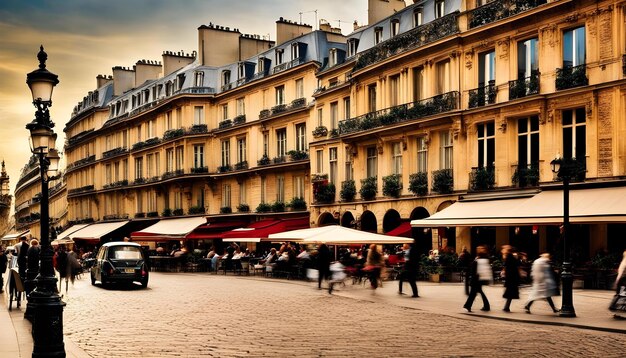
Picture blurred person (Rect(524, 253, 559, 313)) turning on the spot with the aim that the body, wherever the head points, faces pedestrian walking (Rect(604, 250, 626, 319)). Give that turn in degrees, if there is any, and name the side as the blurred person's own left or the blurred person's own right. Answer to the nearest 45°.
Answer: approximately 45° to the blurred person's own right

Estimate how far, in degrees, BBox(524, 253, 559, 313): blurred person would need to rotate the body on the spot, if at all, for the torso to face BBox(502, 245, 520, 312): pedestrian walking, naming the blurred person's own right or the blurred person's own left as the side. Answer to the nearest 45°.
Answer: approximately 135° to the blurred person's own left

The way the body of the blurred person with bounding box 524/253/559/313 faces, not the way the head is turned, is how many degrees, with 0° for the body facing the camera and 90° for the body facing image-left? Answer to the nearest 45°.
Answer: approximately 270°

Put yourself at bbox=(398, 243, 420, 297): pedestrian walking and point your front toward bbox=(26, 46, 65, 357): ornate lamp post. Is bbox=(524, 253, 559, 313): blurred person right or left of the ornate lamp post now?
left

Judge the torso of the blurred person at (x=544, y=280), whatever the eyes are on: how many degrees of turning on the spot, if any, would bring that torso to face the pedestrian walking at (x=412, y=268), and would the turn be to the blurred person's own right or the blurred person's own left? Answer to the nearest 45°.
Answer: approximately 135° to the blurred person's own left

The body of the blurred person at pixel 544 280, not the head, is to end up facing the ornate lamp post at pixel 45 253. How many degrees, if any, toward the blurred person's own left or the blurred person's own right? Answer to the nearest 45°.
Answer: approximately 135° to the blurred person's own right
